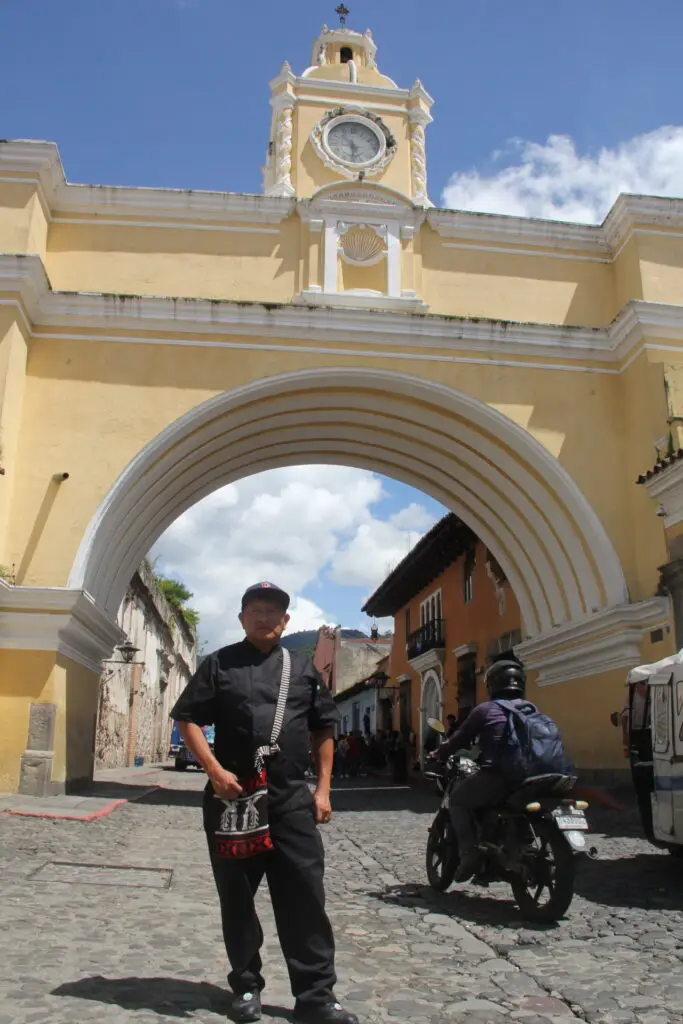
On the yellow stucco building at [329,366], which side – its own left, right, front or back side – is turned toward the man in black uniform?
front

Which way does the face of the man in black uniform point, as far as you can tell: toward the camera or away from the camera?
toward the camera

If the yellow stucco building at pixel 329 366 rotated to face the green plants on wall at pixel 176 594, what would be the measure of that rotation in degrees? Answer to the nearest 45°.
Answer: approximately 180°

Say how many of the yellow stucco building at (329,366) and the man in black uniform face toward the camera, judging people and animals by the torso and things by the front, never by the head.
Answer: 2

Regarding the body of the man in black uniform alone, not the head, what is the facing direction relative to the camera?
toward the camera

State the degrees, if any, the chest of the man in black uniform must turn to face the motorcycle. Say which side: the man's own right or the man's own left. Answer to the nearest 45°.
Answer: approximately 135° to the man's own left

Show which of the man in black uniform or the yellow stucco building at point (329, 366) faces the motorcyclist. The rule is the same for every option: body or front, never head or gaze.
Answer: the yellow stucco building

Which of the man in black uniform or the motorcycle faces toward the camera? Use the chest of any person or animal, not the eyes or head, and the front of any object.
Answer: the man in black uniform

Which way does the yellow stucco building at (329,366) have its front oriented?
toward the camera

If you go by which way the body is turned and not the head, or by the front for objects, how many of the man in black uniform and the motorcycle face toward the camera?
1

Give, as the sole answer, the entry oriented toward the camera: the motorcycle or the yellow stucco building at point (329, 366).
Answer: the yellow stucco building

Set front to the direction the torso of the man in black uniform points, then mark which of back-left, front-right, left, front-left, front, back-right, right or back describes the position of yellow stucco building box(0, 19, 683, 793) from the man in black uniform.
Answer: back

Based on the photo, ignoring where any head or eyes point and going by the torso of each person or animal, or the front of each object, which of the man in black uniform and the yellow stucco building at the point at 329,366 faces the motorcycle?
the yellow stucco building

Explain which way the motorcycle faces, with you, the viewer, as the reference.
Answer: facing away from the viewer and to the left of the viewer

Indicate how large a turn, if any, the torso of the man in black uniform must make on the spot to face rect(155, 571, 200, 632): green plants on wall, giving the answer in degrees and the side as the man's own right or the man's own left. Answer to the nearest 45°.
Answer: approximately 180°
